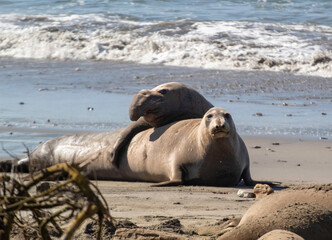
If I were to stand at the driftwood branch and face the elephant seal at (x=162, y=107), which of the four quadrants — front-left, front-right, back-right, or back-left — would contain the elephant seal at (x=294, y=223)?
front-right

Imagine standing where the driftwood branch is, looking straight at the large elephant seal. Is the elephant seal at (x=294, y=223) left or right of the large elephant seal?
right

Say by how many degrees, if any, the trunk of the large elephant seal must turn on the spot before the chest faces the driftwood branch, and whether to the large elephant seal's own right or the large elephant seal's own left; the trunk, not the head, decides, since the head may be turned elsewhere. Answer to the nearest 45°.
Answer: approximately 45° to the large elephant seal's own right

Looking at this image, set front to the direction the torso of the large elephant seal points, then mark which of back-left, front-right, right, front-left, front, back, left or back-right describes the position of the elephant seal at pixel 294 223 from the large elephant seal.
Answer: front-right
